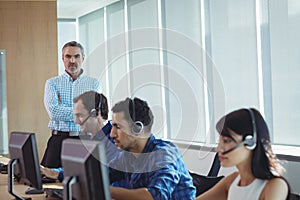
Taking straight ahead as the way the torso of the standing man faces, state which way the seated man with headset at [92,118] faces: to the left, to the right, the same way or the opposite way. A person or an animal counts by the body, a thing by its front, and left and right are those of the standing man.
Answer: to the right

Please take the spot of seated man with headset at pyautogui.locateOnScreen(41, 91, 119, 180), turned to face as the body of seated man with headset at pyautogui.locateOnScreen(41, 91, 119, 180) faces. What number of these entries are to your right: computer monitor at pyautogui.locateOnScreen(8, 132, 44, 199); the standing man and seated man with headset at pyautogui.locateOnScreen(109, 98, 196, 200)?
1

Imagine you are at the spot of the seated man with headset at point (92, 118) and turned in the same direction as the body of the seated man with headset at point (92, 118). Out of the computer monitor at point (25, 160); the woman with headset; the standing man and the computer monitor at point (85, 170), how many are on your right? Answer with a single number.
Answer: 1

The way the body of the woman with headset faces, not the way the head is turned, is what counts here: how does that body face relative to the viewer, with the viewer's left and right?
facing the viewer and to the left of the viewer

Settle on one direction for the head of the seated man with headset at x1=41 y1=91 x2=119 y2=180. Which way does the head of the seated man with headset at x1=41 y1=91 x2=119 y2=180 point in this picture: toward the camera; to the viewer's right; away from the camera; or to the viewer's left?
to the viewer's left

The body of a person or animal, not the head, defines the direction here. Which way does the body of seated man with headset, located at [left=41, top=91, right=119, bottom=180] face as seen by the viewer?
to the viewer's left

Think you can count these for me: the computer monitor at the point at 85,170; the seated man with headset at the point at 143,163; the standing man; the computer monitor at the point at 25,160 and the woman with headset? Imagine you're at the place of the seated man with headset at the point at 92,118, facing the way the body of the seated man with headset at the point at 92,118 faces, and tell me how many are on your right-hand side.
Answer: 1

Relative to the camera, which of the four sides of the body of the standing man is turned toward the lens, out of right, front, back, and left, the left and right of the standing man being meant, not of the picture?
front

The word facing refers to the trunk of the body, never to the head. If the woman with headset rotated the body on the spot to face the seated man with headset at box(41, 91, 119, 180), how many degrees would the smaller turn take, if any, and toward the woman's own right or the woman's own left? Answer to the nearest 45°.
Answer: approximately 90° to the woman's own right

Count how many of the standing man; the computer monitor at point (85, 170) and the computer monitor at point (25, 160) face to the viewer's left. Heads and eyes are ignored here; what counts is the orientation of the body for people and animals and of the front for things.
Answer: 0

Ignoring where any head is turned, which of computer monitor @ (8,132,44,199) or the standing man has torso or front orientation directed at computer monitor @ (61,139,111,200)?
the standing man
